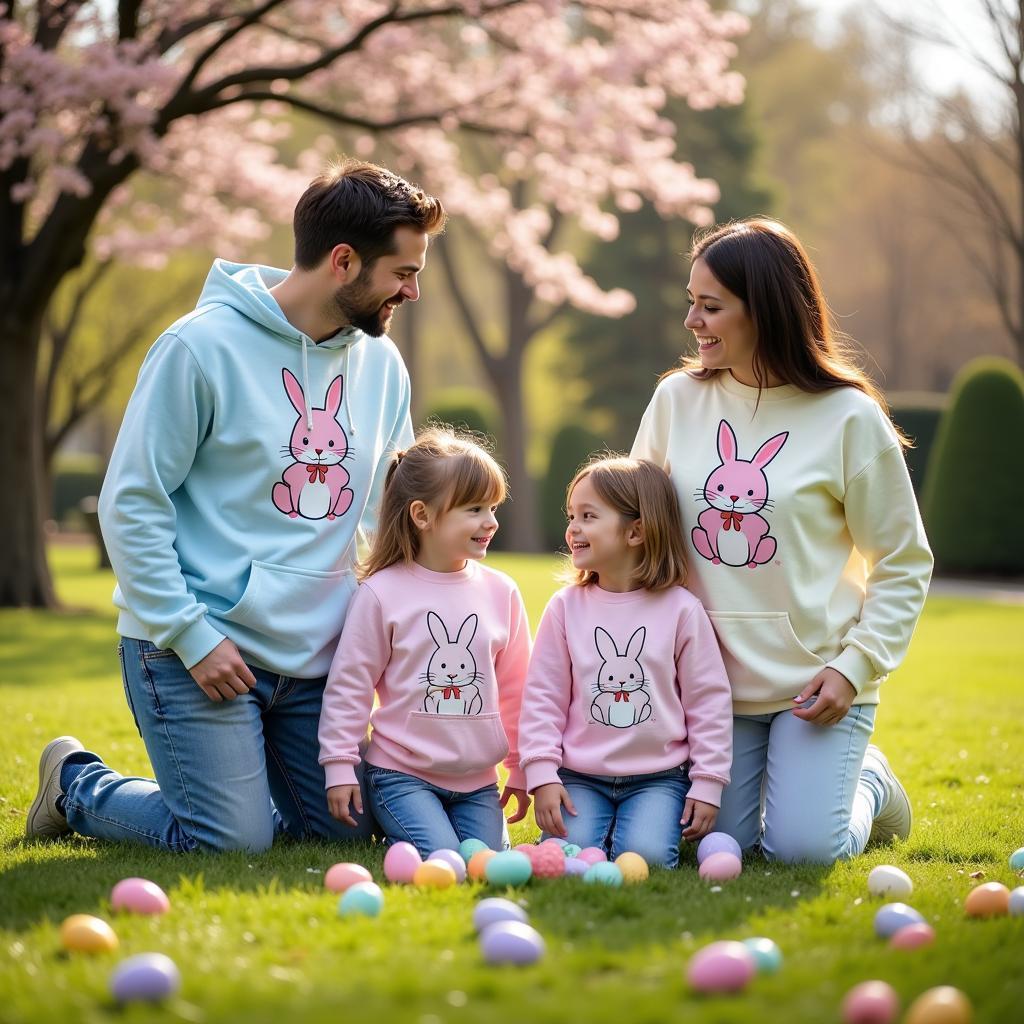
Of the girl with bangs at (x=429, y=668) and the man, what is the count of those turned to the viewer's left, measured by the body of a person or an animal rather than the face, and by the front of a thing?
0

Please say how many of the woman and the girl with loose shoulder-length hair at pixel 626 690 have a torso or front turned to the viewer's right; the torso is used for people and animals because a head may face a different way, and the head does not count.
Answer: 0

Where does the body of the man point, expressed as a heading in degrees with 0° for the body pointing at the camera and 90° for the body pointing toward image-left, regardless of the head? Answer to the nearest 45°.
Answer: approximately 315°

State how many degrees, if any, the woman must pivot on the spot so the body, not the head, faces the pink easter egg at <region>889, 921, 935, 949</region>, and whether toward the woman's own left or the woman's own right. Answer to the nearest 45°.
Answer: approximately 45° to the woman's own left

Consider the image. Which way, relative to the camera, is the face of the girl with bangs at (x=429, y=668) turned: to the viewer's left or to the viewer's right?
to the viewer's right

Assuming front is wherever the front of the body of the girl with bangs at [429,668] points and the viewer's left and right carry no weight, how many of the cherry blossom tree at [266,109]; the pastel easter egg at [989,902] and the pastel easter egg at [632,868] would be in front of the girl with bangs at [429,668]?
2

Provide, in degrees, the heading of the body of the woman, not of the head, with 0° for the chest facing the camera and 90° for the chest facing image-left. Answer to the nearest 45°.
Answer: approximately 45°

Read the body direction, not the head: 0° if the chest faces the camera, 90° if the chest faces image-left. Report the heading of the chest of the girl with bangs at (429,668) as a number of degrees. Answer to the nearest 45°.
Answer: approximately 315°

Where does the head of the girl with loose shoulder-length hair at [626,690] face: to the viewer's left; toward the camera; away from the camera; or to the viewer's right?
to the viewer's left

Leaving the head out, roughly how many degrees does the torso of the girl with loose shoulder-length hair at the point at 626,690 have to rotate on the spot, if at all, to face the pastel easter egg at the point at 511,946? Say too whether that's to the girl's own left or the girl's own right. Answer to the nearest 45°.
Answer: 0° — they already face it

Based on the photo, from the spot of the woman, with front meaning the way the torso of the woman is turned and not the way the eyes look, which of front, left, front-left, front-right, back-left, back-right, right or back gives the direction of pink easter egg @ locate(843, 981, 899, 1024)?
front-left

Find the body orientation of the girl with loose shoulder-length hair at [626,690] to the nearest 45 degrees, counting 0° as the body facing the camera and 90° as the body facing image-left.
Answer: approximately 0°

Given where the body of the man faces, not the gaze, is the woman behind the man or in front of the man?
in front

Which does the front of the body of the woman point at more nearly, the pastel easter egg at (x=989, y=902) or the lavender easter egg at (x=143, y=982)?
the lavender easter egg
